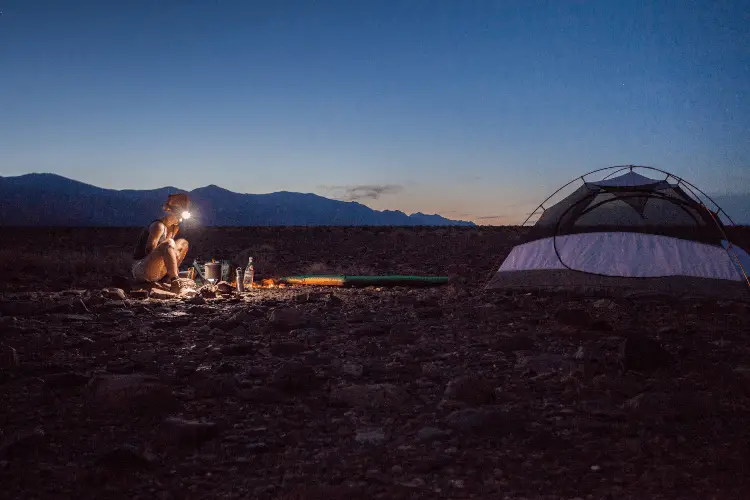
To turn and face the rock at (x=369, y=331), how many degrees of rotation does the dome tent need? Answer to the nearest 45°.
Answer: approximately 45° to its right

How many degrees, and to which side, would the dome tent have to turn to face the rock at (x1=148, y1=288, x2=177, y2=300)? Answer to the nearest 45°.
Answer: approximately 90° to its right

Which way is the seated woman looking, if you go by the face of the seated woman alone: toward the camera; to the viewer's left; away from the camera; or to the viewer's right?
to the viewer's right

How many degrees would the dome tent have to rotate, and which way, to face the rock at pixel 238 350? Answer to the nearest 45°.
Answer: approximately 45° to its right

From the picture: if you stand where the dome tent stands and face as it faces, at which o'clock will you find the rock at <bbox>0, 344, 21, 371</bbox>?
The rock is roughly at 1 o'clock from the dome tent.

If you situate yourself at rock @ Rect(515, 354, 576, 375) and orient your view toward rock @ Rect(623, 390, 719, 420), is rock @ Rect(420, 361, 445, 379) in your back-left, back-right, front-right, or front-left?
back-right

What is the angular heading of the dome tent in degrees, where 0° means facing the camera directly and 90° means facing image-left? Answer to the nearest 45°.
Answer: approximately 0°

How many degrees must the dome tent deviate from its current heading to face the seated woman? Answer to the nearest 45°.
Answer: approximately 90° to its right
